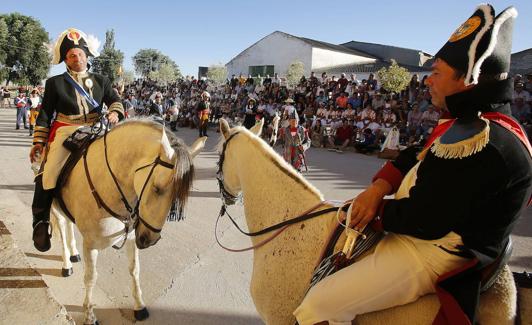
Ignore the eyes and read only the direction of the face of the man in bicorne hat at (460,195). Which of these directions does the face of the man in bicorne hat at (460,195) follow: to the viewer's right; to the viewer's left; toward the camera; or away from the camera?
to the viewer's left

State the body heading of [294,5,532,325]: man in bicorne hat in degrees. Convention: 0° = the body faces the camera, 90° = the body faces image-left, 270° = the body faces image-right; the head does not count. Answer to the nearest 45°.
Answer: approximately 90°

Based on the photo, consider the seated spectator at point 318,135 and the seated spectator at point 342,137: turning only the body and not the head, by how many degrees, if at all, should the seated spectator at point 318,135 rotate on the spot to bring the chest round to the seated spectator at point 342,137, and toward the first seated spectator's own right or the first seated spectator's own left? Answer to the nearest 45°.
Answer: approximately 45° to the first seated spectator's own left

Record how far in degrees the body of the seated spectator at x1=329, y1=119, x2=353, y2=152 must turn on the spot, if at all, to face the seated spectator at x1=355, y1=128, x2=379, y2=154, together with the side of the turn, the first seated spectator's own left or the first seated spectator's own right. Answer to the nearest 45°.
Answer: approximately 90° to the first seated spectator's own left

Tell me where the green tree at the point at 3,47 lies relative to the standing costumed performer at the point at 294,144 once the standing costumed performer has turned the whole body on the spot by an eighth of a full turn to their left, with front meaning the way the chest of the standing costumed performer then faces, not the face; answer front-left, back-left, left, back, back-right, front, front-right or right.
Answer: back

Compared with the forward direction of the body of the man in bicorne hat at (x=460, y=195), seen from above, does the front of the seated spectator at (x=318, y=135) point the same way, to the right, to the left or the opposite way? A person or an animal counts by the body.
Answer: to the left

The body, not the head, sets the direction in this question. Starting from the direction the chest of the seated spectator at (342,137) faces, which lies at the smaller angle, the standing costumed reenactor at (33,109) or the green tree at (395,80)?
the standing costumed reenactor

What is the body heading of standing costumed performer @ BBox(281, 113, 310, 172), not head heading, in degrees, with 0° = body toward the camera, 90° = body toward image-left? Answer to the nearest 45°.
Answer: approximately 0°

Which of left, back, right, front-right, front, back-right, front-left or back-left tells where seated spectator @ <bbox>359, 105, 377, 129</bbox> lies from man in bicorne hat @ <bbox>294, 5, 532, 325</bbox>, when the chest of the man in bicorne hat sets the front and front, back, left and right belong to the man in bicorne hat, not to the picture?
right

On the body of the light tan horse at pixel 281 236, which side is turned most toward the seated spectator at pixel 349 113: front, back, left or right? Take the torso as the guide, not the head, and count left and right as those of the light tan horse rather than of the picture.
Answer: right

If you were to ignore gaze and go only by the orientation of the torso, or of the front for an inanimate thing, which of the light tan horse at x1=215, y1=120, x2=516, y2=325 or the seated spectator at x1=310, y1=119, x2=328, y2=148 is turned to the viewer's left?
the light tan horse

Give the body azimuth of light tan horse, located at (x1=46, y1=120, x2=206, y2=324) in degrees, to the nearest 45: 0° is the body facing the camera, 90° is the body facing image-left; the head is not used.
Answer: approximately 315°

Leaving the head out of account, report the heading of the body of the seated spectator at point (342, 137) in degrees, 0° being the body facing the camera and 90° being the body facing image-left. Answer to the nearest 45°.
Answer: approximately 45°

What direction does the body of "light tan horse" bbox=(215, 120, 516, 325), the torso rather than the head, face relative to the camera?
to the viewer's left

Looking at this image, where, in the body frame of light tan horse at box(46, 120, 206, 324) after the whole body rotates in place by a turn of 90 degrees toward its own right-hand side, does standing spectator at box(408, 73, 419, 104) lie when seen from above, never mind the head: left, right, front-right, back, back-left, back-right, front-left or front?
back
